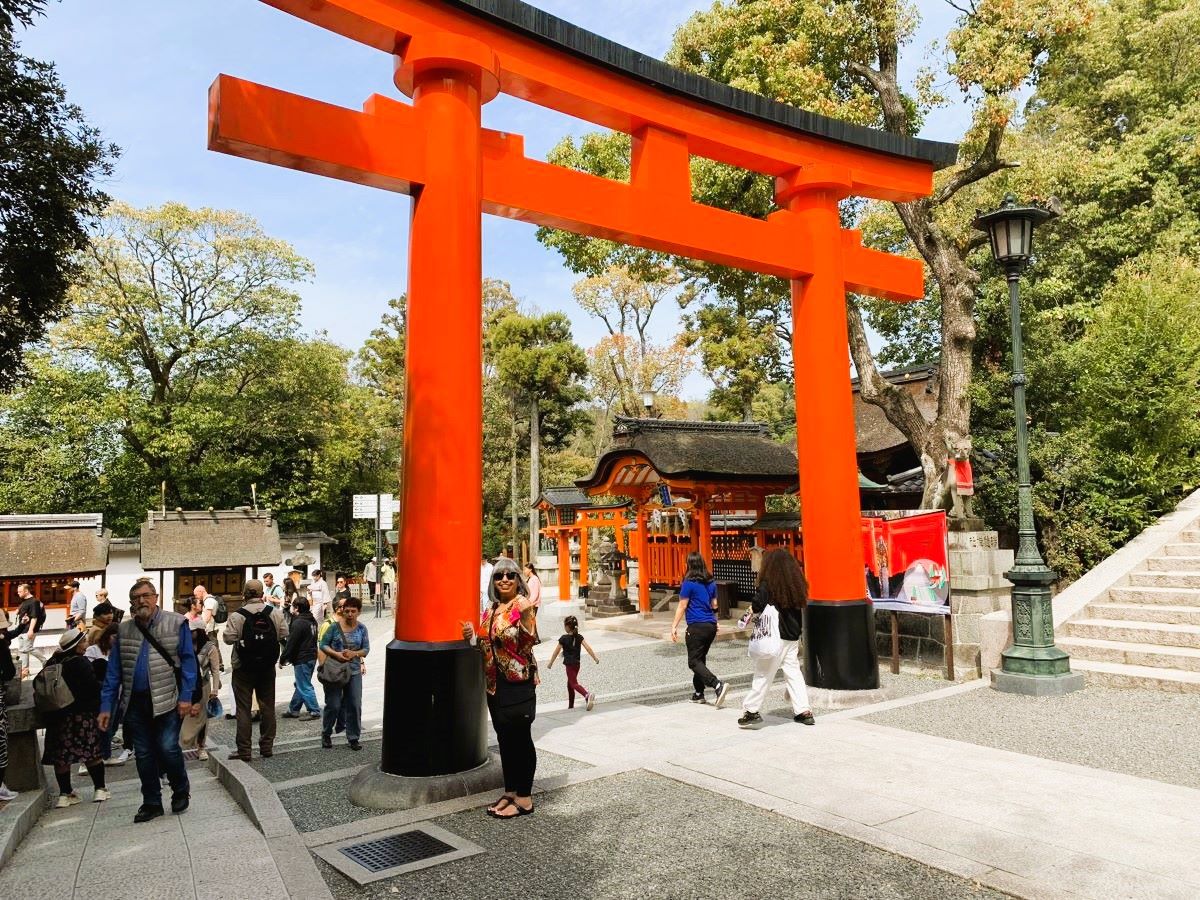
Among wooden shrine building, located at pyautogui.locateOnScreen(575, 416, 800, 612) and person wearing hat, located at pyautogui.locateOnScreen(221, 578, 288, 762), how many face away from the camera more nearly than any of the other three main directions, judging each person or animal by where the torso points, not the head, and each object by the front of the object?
1

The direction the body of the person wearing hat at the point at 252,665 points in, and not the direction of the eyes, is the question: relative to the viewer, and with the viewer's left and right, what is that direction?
facing away from the viewer

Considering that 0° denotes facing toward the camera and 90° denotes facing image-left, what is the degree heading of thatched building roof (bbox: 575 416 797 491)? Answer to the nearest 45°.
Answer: approximately 45°

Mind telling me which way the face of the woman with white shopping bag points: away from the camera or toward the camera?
away from the camera

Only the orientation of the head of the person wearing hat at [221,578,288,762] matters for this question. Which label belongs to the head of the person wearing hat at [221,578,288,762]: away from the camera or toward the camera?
away from the camera
